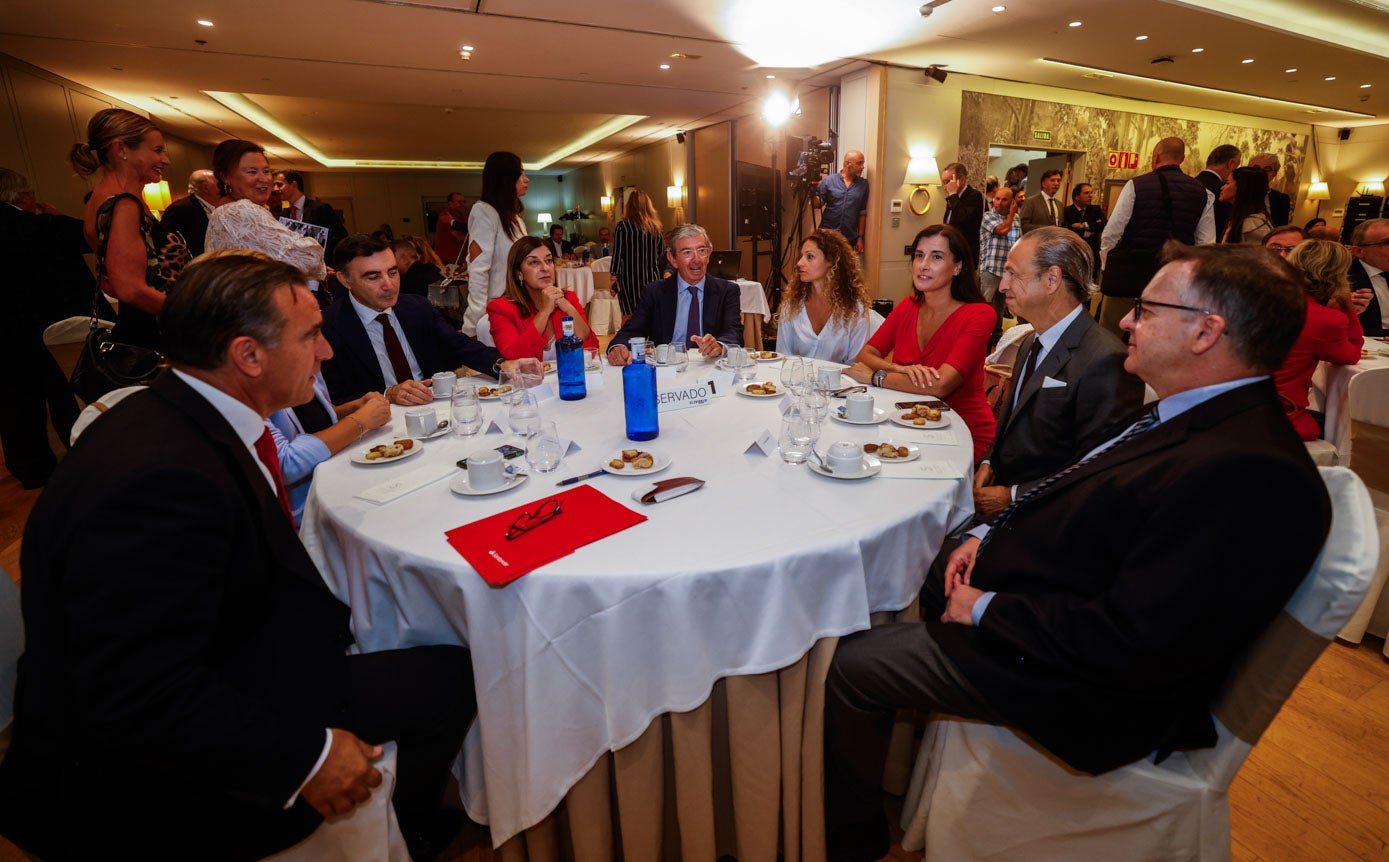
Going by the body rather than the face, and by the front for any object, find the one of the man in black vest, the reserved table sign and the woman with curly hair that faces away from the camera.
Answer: the man in black vest

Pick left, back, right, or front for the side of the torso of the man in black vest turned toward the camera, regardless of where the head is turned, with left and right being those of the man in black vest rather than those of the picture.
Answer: back

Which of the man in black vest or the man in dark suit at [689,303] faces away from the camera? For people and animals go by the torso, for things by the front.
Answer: the man in black vest

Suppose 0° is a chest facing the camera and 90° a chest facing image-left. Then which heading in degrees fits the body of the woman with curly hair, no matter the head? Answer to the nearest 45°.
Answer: approximately 45°

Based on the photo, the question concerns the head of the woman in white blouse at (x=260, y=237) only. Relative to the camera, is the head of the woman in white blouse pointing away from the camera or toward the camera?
toward the camera

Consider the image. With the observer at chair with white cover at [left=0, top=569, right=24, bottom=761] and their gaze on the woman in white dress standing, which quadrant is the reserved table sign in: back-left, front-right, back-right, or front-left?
front-right

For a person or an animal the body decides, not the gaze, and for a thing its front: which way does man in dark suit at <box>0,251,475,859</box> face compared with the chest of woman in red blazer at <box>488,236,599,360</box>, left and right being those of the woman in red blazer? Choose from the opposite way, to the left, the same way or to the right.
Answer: to the left

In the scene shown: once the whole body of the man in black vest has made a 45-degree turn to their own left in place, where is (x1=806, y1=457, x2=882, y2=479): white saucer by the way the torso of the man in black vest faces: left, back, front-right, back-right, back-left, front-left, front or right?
back-left

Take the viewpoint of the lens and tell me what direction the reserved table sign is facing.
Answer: facing the viewer

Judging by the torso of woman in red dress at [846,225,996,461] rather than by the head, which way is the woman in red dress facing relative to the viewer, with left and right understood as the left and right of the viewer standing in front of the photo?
facing the viewer and to the left of the viewer

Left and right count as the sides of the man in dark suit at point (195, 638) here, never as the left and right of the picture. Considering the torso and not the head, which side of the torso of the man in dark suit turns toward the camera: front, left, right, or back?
right

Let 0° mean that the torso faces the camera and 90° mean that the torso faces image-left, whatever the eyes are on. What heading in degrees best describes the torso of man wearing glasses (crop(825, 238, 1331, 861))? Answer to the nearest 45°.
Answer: approximately 90°

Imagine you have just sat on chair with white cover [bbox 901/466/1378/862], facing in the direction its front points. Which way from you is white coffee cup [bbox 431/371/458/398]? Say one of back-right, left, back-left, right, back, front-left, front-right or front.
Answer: front

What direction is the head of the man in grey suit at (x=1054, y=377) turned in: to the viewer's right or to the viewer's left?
to the viewer's left
